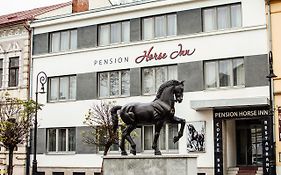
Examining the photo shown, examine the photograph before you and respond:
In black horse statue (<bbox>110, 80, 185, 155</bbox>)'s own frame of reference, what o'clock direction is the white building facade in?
The white building facade is roughly at 9 o'clock from the black horse statue.

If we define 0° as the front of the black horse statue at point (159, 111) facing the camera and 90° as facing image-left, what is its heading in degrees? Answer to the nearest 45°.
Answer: approximately 270°
